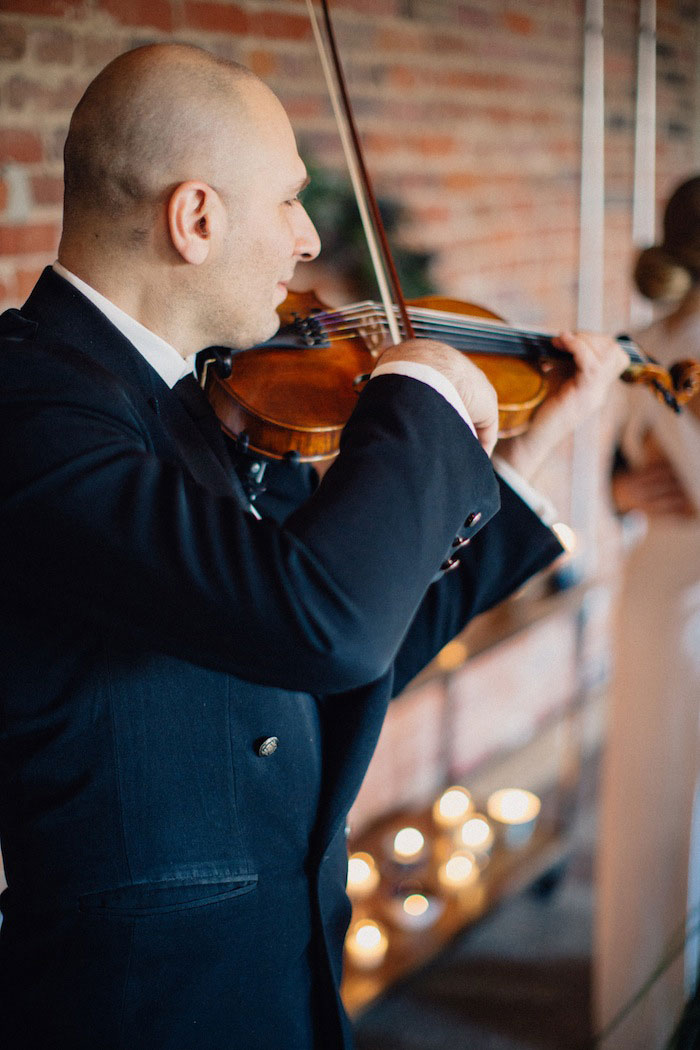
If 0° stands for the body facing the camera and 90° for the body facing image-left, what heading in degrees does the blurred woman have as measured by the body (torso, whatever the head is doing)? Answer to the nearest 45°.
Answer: approximately 225°

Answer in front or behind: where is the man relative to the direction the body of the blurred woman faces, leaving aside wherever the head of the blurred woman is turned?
behind

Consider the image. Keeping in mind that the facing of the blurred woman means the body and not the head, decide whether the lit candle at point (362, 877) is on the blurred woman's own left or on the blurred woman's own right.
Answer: on the blurred woman's own left

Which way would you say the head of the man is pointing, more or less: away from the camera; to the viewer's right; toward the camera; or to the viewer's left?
to the viewer's right

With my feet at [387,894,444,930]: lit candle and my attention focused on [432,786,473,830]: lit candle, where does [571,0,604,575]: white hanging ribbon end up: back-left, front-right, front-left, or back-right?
front-right

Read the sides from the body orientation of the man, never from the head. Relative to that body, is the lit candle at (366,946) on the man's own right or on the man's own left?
on the man's own left

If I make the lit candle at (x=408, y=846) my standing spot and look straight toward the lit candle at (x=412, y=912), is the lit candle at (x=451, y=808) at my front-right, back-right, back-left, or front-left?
back-left

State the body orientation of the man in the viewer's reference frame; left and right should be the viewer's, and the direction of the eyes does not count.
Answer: facing to the right of the viewer

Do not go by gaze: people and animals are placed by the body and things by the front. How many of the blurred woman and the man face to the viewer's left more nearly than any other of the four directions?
0

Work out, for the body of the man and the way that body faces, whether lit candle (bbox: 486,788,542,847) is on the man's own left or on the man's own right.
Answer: on the man's own left

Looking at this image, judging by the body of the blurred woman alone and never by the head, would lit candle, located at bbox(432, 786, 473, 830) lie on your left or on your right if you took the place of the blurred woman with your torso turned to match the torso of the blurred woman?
on your left

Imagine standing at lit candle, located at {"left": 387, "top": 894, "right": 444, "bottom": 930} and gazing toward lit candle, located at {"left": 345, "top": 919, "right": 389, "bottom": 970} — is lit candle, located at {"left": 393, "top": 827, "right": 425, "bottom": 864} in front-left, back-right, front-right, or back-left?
back-right
